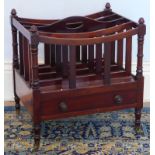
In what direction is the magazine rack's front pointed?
toward the camera
